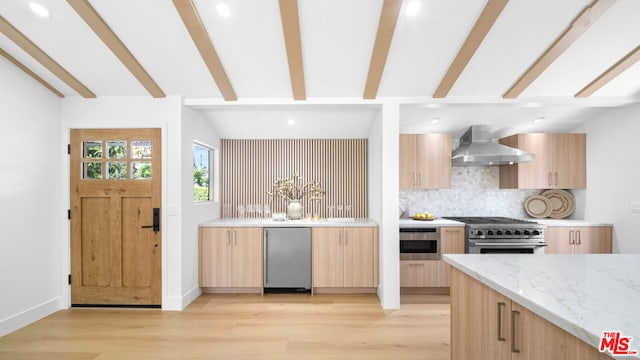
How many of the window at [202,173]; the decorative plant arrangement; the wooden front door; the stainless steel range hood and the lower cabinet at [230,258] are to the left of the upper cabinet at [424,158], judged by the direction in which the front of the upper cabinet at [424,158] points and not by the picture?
1

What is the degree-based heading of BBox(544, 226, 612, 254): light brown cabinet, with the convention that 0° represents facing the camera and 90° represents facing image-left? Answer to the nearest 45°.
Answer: approximately 0°

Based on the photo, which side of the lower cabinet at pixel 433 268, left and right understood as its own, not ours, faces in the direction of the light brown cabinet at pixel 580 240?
left

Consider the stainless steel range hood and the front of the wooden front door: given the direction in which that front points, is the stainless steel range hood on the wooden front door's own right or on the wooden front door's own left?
on the wooden front door's own left

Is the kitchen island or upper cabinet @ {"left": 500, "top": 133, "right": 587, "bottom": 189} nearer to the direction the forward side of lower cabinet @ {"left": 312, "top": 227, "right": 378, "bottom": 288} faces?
the kitchen island

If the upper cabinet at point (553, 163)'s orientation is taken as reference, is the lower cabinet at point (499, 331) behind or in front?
in front

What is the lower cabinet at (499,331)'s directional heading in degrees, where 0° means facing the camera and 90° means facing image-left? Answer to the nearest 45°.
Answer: approximately 45°

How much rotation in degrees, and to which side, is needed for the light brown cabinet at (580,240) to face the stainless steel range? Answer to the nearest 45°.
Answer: approximately 45° to its right

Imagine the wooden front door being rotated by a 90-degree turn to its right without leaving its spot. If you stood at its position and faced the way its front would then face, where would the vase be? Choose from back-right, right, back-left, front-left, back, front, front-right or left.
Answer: back

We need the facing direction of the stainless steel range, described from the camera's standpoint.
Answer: facing the viewer

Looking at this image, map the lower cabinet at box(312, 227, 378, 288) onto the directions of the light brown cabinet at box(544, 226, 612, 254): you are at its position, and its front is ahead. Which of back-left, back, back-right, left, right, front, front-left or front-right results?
front-right

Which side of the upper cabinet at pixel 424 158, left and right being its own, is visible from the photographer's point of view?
front

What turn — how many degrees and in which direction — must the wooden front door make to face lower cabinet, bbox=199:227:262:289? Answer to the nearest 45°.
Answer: approximately 90° to its left

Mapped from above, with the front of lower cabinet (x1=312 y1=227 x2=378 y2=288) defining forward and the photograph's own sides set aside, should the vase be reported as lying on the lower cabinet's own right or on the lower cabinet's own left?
on the lower cabinet's own right
